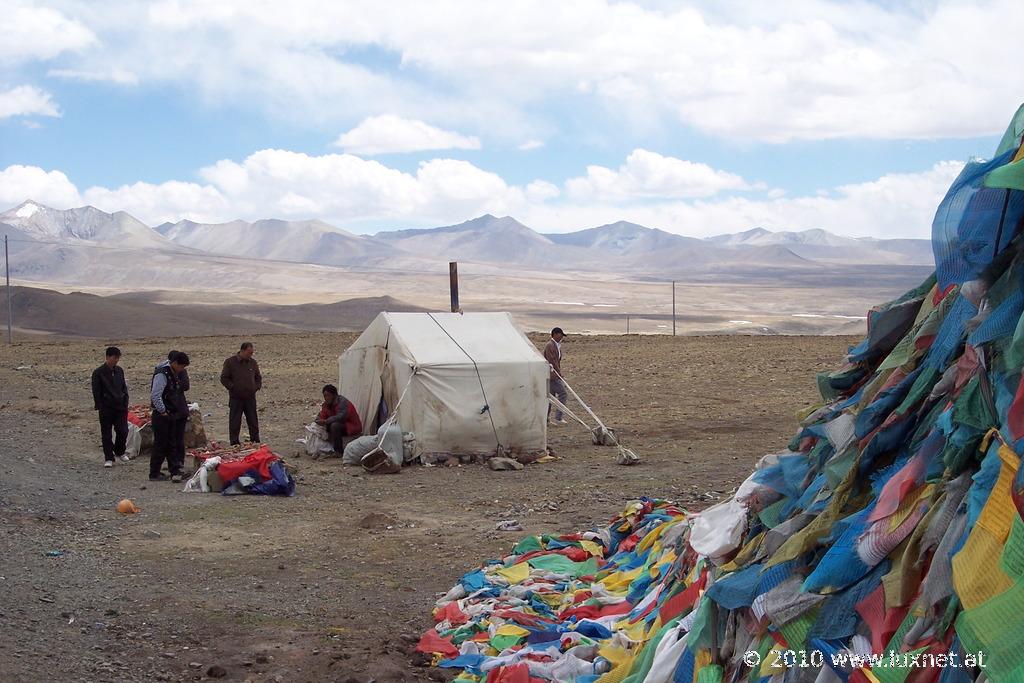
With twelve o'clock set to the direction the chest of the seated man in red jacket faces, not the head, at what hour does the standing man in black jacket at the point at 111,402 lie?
The standing man in black jacket is roughly at 1 o'clock from the seated man in red jacket.

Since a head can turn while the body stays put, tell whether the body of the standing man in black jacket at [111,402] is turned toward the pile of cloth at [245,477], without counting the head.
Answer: yes

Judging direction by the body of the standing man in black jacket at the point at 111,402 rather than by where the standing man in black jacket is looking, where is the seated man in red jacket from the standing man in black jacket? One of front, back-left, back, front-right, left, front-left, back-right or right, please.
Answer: front-left

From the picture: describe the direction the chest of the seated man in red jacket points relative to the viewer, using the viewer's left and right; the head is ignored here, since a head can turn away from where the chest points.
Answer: facing the viewer and to the left of the viewer

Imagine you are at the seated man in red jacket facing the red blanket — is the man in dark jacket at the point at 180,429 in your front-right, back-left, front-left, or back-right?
front-right

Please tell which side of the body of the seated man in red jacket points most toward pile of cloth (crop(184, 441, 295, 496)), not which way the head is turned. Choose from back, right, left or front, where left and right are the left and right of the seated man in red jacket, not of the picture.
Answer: front

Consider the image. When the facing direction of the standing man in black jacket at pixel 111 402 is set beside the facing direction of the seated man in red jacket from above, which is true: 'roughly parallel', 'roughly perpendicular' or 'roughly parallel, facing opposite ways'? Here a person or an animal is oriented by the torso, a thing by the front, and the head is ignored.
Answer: roughly perpendicular

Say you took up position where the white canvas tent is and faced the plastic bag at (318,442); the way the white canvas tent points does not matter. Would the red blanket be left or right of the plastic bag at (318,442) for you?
left

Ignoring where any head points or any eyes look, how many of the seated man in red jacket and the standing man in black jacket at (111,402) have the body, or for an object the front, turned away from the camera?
0

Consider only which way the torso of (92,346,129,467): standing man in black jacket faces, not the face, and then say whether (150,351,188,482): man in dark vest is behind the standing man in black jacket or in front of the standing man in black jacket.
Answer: in front

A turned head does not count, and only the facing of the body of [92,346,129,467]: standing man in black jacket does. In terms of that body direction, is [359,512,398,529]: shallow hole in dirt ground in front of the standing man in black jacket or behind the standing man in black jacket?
in front

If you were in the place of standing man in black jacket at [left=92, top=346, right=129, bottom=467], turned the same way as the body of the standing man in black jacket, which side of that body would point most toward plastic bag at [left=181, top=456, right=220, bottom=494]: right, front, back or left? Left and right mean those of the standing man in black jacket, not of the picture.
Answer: front

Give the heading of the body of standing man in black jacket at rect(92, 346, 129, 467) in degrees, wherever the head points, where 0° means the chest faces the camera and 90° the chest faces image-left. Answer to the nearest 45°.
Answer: approximately 315°
